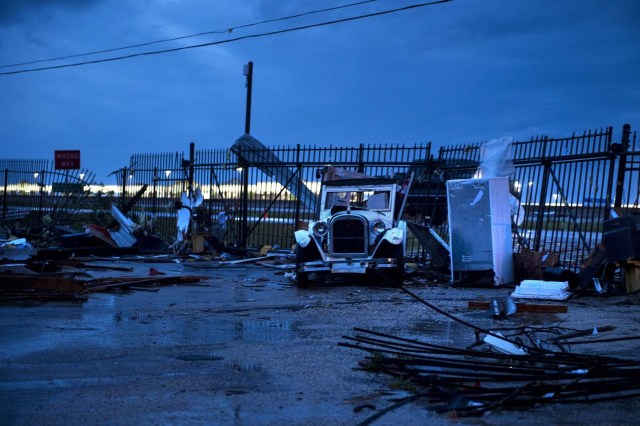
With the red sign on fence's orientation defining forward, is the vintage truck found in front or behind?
in front

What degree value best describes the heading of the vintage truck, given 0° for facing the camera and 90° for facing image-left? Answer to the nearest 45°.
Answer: approximately 0°

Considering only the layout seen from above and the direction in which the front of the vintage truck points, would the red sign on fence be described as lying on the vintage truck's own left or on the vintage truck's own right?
on the vintage truck's own right

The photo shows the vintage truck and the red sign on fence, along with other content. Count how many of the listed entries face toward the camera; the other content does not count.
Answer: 2

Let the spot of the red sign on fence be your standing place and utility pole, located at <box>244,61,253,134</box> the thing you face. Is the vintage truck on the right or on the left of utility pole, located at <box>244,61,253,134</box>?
right

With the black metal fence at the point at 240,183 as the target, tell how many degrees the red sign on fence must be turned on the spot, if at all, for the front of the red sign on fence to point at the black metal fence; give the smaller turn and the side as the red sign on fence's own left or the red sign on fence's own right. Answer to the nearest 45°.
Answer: approximately 45° to the red sign on fence's own left

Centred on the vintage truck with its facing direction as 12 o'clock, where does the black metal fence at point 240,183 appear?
The black metal fence is roughly at 5 o'clock from the vintage truck.
